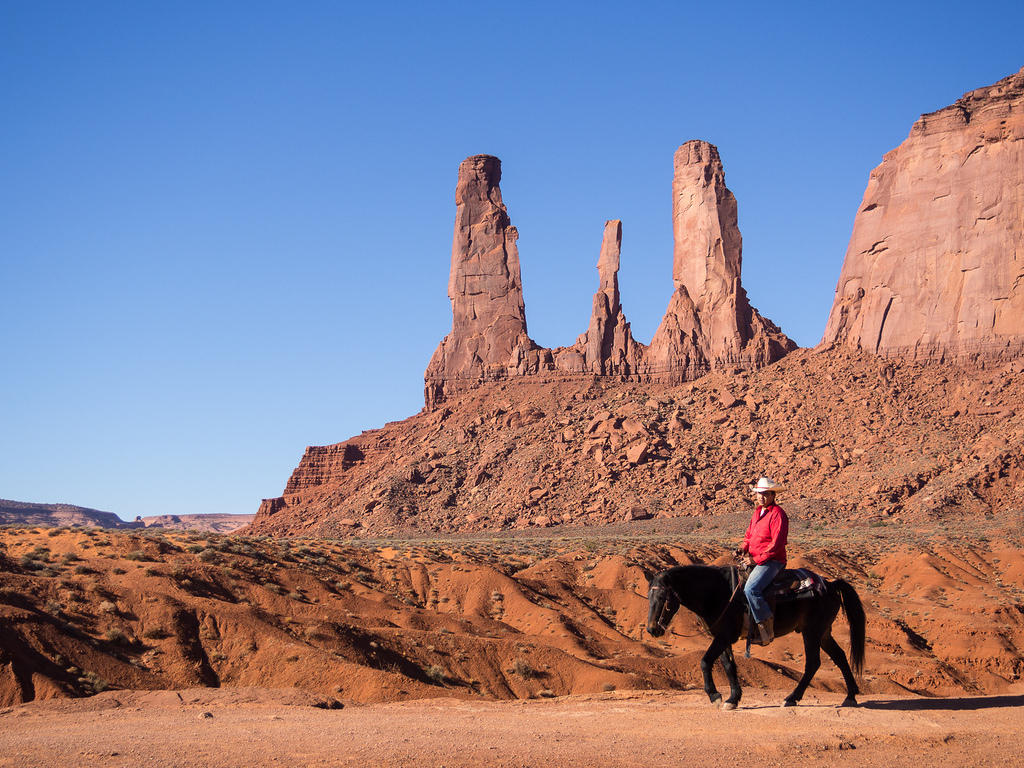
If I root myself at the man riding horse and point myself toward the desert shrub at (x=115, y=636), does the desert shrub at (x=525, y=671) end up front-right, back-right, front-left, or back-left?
front-right

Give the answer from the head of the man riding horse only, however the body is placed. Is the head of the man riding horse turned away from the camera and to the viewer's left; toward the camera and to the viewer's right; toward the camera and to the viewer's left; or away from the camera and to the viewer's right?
toward the camera and to the viewer's left

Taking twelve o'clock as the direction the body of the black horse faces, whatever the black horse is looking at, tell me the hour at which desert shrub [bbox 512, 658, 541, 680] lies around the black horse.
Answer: The desert shrub is roughly at 2 o'clock from the black horse.

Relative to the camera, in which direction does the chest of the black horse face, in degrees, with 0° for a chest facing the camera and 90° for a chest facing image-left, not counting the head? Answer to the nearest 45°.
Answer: approximately 90°

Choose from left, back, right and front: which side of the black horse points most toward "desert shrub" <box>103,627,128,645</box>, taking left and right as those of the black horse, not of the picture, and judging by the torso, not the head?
front

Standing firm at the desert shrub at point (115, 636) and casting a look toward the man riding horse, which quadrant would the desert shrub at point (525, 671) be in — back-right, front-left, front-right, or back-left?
front-left
